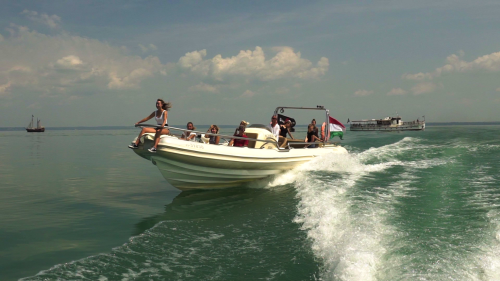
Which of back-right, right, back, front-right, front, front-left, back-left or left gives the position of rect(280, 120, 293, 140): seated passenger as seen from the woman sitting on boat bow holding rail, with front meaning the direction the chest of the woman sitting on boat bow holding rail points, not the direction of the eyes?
back

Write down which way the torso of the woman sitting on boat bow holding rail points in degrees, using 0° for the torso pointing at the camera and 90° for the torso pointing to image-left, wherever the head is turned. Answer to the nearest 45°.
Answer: approximately 45°

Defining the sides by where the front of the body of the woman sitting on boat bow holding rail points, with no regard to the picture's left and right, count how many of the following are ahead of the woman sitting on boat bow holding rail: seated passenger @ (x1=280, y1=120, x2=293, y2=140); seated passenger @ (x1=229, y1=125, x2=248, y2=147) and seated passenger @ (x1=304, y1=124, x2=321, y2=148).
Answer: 0

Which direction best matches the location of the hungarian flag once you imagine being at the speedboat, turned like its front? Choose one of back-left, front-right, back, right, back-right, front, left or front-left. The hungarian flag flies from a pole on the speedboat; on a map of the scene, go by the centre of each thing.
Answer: back

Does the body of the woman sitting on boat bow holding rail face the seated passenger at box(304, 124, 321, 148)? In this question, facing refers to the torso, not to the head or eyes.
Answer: no

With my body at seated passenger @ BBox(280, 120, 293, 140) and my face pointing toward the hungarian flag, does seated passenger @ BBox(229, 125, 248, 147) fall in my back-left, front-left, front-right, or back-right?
back-right

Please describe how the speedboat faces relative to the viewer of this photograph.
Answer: facing the viewer and to the left of the viewer

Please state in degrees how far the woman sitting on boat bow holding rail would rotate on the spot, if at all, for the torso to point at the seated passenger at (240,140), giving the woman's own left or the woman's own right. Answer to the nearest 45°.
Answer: approximately 180°

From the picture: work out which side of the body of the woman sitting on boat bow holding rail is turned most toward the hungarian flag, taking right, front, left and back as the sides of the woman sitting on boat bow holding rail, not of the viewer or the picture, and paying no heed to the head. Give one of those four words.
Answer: back

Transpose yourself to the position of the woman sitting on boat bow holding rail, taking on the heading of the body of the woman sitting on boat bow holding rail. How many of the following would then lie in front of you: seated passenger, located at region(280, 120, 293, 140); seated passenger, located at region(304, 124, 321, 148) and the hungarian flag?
0
